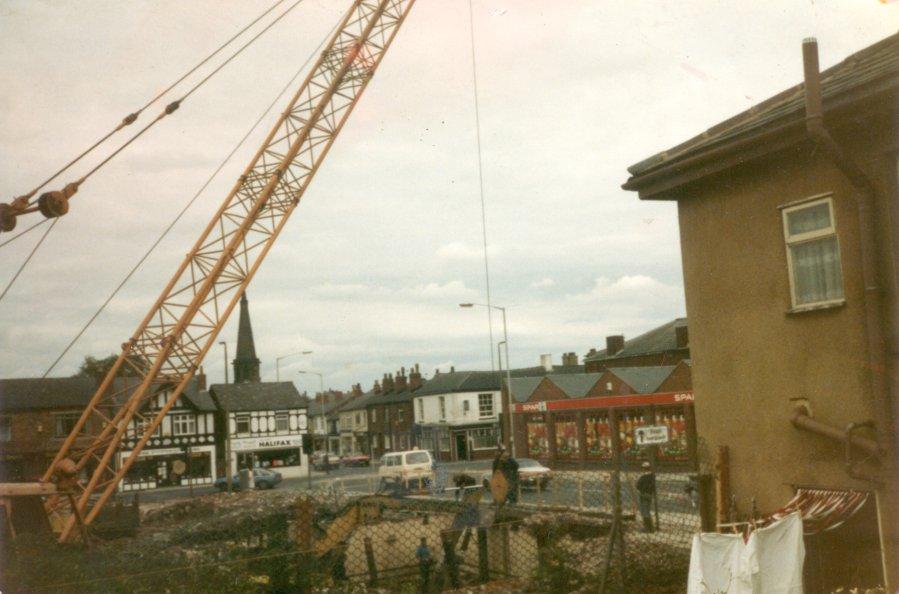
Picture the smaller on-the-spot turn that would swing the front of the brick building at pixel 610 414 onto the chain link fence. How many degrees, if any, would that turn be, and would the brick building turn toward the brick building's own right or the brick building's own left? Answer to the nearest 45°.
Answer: approximately 45° to the brick building's own left

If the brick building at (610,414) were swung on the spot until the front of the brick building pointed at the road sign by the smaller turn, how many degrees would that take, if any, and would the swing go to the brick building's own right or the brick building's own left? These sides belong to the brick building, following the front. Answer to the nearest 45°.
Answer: approximately 45° to the brick building's own left

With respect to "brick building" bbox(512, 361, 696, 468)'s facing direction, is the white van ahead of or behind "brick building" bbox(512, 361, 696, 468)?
ahead

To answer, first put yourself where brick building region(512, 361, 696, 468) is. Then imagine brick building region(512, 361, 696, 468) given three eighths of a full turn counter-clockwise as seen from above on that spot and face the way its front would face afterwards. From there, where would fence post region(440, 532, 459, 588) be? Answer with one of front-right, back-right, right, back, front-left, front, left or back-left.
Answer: right

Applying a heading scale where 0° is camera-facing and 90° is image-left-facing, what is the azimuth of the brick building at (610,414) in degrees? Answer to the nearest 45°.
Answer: approximately 45°

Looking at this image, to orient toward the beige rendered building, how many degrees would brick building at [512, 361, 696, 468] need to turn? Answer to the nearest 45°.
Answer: approximately 45° to its left

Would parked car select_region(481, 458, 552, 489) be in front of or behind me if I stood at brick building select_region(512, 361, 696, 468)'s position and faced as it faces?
in front

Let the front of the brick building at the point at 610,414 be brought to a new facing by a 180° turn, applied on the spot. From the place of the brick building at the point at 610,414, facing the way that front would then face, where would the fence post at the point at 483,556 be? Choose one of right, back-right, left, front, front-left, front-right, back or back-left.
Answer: back-right
